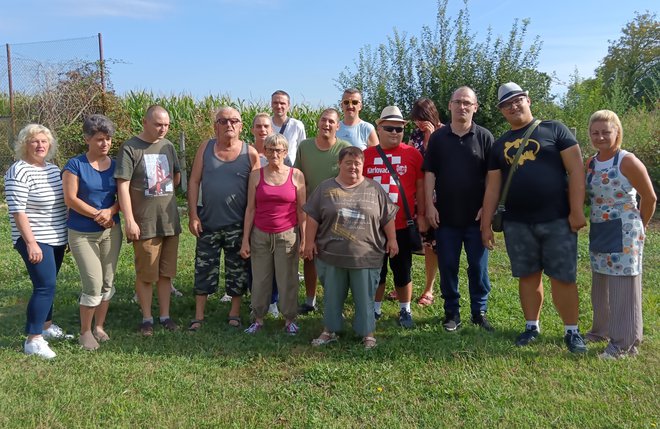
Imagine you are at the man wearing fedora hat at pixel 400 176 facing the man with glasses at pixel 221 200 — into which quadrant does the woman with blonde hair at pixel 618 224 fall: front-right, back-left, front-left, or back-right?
back-left

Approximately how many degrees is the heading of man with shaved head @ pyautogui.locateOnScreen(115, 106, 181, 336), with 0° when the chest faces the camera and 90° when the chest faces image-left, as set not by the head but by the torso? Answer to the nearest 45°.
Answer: approximately 315°

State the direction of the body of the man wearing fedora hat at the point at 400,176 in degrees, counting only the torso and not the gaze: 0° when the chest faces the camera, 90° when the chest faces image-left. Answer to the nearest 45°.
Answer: approximately 0°

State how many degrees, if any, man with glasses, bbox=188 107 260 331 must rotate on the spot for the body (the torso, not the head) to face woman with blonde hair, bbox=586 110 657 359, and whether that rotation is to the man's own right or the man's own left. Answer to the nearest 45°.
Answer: approximately 45° to the man's own left

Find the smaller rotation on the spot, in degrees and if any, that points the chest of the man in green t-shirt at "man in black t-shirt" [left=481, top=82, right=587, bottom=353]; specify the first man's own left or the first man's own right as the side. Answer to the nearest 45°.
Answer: approximately 45° to the first man's own left

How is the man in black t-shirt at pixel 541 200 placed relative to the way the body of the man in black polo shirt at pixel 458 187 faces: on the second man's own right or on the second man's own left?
on the second man's own left
